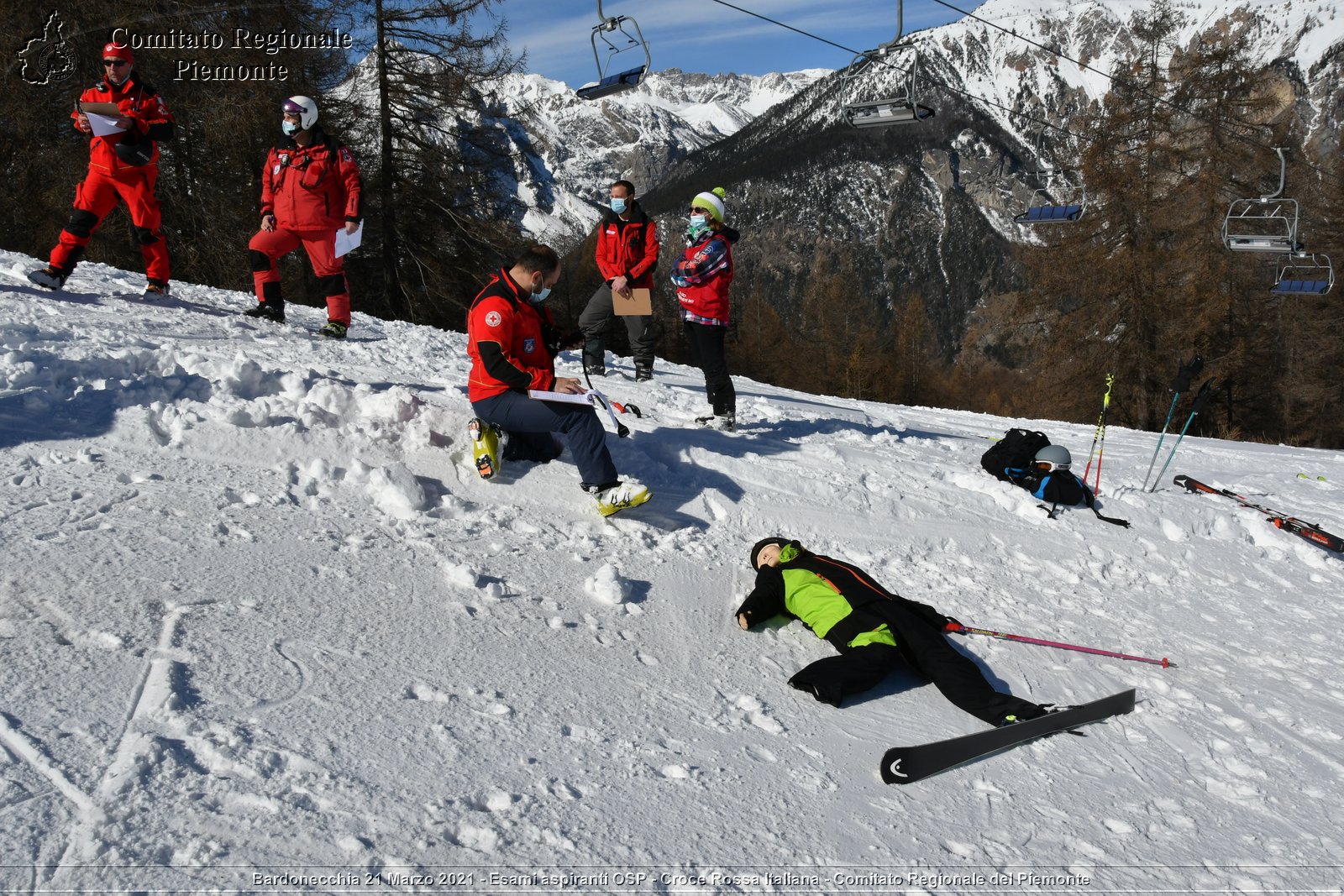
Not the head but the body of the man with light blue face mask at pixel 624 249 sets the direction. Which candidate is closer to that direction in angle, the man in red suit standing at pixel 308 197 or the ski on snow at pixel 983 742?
the ski on snow

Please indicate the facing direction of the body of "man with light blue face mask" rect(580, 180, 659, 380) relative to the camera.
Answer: toward the camera

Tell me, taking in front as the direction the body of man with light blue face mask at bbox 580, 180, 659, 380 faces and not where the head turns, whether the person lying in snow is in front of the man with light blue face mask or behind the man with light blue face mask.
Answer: in front

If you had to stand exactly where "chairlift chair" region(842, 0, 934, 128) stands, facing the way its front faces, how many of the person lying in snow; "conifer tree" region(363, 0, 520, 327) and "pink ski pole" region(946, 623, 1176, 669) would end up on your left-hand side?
1

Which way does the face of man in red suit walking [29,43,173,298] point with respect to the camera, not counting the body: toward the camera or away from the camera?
toward the camera

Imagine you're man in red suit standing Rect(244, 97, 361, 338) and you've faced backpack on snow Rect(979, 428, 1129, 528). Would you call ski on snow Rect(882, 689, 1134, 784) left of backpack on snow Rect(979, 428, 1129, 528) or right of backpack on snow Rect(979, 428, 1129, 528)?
right

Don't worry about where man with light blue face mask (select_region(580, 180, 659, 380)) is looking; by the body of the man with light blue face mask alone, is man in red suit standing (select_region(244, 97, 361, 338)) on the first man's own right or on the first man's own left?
on the first man's own right

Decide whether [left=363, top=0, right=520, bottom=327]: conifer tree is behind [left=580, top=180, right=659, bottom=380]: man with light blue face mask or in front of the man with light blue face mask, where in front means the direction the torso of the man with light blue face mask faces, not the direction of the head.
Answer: behind

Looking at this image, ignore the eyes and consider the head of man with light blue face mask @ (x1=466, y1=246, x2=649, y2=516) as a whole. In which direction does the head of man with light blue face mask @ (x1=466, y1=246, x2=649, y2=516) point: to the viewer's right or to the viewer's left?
to the viewer's right
